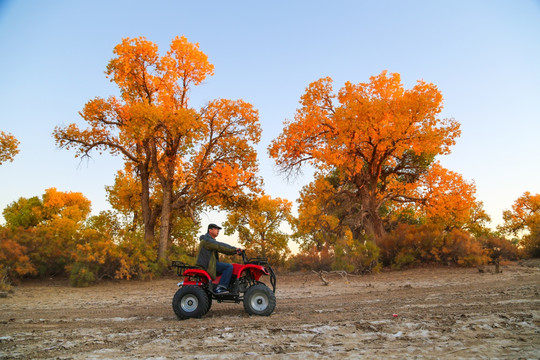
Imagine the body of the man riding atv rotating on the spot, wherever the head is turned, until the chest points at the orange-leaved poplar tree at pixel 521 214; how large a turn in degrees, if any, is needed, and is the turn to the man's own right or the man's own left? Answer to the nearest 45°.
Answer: approximately 45° to the man's own left

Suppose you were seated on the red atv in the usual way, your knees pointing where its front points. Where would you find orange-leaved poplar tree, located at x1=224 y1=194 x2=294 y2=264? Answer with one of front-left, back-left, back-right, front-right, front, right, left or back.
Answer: left

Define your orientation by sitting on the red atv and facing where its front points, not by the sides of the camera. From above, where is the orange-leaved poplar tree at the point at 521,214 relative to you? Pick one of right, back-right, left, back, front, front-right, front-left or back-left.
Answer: front-left

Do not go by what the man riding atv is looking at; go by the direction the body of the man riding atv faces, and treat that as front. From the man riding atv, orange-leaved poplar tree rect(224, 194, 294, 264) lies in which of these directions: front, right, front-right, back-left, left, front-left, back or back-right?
left

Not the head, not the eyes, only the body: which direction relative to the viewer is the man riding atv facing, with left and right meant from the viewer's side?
facing to the right of the viewer

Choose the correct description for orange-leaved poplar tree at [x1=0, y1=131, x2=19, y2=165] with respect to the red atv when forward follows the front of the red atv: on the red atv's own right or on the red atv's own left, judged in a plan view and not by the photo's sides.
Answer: on the red atv's own left

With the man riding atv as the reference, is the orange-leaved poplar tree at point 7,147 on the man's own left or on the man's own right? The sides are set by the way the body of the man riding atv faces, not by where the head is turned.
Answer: on the man's own left

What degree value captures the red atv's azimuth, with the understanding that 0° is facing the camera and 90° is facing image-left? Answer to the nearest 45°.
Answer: approximately 270°
